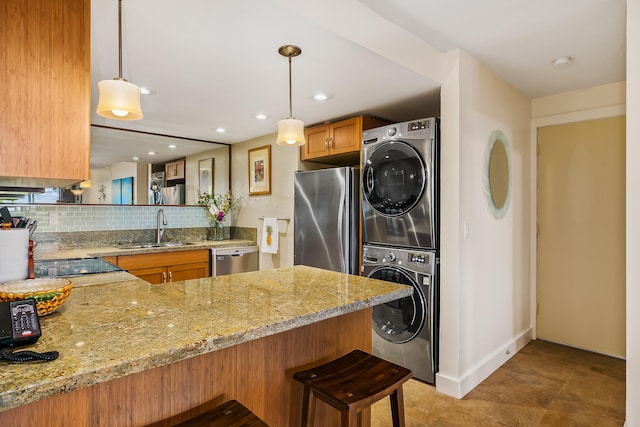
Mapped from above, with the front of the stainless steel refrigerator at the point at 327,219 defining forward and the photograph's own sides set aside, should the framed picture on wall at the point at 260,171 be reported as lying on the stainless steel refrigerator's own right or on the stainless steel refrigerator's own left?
on the stainless steel refrigerator's own right

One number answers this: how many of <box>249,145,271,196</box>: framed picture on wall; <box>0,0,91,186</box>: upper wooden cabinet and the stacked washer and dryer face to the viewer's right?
1

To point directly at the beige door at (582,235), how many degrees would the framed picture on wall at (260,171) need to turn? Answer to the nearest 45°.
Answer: approximately 90° to its left

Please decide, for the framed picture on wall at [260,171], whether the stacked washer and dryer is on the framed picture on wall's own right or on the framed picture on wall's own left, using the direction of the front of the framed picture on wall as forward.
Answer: on the framed picture on wall's own left

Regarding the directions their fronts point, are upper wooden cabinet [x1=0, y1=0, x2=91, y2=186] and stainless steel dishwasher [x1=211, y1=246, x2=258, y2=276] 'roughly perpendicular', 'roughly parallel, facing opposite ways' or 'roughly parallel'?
roughly perpendicular

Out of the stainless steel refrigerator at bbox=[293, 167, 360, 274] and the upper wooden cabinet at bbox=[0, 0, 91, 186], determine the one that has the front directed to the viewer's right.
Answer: the upper wooden cabinet

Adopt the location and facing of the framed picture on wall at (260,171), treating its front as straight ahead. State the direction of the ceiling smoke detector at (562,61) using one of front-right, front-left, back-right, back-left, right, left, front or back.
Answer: left

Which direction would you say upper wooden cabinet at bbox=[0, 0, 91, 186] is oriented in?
to the viewer's right

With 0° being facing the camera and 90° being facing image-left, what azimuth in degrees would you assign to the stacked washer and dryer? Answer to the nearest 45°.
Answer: approximately 45°

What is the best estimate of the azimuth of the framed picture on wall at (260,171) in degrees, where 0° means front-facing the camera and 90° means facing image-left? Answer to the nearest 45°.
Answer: approximately 45°

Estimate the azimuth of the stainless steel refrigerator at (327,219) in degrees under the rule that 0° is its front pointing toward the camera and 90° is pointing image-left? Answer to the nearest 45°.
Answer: approximately 45°
